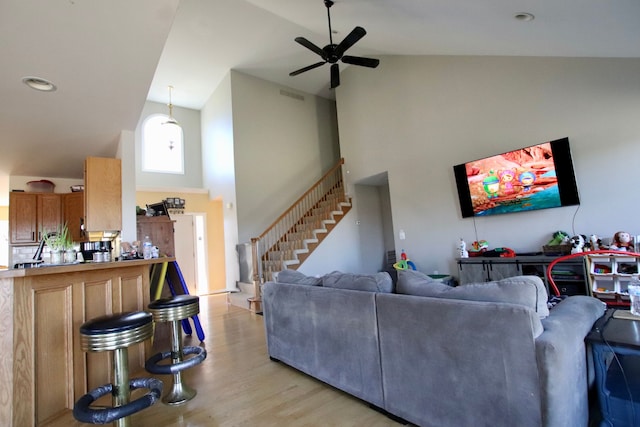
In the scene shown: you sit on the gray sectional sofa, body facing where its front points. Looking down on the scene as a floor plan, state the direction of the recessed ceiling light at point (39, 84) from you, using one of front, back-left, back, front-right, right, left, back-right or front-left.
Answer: back-left

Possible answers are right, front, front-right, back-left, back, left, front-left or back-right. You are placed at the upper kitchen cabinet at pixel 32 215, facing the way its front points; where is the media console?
front-left

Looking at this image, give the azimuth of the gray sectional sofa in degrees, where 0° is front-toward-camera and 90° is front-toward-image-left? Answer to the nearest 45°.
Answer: approximately 225°

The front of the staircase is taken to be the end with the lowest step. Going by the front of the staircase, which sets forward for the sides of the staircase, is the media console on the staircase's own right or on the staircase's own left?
on the staircase's own left

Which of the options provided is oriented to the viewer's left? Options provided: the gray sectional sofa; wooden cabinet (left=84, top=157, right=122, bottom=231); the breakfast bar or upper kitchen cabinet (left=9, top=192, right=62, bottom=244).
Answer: the wooden cabinet

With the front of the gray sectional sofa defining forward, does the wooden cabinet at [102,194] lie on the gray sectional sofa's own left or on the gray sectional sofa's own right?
on the gray sectional sofa's own left

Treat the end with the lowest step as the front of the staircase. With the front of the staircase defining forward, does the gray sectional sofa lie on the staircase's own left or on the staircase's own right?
on the staircase's own left

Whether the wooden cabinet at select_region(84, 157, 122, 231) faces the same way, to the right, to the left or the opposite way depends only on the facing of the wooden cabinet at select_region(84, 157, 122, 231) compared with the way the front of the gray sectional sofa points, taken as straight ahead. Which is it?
the opposite way

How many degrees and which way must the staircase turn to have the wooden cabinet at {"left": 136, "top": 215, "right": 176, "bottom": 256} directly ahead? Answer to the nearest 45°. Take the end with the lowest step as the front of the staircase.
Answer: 0° — it already faces it

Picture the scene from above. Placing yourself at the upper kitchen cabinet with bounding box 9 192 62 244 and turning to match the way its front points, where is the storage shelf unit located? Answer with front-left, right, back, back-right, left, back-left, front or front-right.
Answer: front-left
